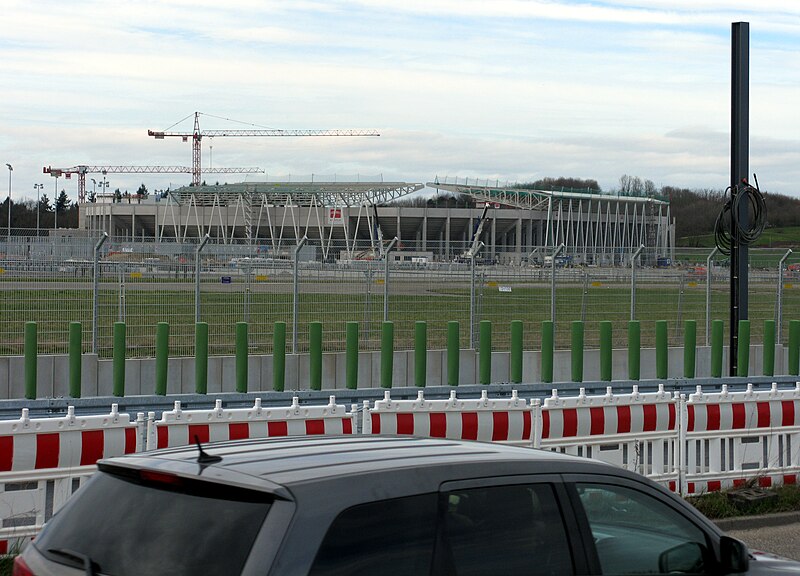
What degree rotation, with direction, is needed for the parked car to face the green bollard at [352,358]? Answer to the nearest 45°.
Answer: approximately 45° to its left

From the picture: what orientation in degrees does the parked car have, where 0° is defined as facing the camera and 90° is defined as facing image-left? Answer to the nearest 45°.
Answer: approximately 225°

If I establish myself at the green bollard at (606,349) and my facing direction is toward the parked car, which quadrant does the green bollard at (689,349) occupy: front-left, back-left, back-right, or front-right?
back-left

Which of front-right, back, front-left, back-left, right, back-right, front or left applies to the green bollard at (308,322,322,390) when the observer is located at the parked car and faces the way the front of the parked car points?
front-left

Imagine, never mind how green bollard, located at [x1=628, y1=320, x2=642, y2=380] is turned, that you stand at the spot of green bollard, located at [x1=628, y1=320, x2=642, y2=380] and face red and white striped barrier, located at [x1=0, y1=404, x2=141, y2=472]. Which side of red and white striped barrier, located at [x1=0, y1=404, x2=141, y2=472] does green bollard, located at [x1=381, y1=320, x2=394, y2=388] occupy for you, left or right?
right

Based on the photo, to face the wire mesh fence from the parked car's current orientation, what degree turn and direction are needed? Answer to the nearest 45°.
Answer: approximately 45° to its left

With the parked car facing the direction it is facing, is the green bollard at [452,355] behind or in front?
in front

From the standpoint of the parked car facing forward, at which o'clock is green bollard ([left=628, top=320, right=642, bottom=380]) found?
The green bollard is roughly at 11 o'clock from the parked car.

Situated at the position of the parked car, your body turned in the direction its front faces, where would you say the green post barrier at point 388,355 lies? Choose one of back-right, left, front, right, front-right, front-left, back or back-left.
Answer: front-left

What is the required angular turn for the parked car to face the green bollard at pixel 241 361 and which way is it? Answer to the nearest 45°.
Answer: approximately 45° to its left

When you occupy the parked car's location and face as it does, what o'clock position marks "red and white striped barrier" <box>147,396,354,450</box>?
The red and white striped barrier is roughly at 10 o'clock from the parked car.

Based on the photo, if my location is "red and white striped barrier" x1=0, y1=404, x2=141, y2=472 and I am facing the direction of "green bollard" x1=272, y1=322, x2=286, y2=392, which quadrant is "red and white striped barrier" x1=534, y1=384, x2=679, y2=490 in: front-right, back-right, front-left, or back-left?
front-right

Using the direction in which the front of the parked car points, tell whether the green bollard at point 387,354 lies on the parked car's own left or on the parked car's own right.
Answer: on the parked car's own left
